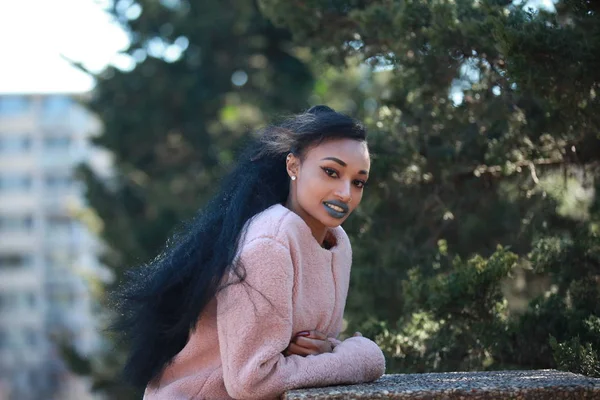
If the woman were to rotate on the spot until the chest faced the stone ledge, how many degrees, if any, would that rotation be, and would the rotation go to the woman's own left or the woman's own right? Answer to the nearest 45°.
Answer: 0° — they already face it

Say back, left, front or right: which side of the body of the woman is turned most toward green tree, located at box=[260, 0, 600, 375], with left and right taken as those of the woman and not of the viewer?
left

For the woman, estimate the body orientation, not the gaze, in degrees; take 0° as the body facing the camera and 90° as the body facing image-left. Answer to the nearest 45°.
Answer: approximately 315°

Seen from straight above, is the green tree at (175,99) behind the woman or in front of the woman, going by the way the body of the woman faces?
behind

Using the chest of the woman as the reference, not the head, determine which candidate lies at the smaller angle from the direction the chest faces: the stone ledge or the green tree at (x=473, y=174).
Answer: the stone ledge

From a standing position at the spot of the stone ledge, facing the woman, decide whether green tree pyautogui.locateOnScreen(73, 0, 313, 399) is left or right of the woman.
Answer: right
